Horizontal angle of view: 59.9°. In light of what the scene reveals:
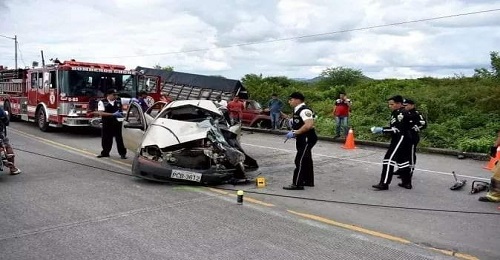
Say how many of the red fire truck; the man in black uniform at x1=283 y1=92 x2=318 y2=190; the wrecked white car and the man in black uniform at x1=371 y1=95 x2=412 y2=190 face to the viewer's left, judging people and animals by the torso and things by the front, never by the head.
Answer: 2

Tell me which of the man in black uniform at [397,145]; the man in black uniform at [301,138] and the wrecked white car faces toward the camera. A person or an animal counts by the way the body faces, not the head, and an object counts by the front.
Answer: the wrecked white car

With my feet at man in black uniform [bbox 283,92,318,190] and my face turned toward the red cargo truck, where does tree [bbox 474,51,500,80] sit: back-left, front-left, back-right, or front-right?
front-right

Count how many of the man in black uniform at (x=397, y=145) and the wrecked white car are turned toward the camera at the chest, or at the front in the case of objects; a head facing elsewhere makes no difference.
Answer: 1

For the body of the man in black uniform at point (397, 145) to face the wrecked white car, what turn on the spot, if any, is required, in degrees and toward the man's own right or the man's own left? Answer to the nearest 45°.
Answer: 0° — they already face it

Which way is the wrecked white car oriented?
toward the camera

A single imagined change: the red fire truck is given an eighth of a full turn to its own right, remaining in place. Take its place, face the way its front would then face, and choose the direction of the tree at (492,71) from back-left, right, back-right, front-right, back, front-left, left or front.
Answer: left

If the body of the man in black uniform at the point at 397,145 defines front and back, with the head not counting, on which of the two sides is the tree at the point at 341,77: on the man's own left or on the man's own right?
on the man's own right

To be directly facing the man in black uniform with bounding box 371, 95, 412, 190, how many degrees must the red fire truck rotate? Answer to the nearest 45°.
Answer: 0° — it already faces them

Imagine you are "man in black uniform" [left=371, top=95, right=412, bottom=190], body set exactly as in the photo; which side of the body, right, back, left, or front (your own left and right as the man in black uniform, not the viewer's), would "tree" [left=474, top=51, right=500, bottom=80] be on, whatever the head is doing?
right

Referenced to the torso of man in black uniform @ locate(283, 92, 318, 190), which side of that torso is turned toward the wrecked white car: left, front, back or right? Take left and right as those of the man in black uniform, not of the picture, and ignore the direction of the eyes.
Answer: front

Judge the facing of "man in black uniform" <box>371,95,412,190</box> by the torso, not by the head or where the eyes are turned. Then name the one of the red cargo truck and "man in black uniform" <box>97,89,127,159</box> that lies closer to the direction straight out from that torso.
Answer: the man in black uniform

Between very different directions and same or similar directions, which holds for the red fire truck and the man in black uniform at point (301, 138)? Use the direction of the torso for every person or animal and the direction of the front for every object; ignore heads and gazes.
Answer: very different directions

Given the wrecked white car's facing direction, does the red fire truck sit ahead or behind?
behind

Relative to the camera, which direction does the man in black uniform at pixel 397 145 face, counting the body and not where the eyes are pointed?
to the viewer's left

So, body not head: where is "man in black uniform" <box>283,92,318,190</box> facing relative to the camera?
to the viewer's left

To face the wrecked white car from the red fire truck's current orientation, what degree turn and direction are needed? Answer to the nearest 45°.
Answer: approximately 45° to its right

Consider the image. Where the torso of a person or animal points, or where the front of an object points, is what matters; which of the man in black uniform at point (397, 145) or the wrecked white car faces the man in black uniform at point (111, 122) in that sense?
the man in black uniform at point (397, 145)
